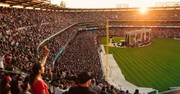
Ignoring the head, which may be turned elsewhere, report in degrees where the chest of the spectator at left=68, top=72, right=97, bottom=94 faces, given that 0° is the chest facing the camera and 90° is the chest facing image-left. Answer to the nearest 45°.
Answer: approximately 225°

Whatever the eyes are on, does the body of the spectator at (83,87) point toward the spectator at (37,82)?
no
